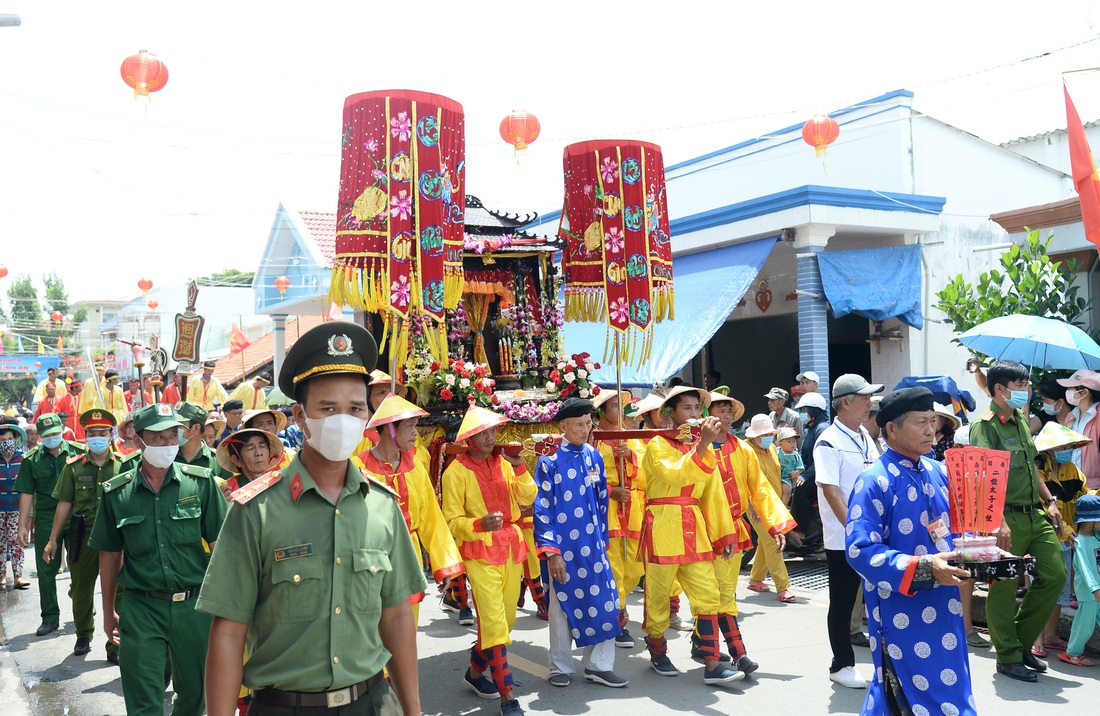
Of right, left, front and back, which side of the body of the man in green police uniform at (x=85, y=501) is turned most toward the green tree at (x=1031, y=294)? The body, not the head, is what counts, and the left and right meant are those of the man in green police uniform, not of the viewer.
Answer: left

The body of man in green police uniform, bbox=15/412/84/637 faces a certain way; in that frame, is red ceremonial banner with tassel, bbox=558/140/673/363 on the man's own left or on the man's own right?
on the man's own left

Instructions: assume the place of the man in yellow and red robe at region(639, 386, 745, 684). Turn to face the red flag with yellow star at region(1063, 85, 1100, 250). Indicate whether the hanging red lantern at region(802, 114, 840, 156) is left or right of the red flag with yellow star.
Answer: left

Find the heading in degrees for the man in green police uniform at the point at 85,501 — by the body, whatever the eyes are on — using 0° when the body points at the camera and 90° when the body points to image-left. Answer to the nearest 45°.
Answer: approximately 0°

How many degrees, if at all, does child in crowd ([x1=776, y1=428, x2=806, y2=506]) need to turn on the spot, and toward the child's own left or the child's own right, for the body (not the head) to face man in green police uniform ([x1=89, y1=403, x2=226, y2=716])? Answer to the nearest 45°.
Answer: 0° — they already face them

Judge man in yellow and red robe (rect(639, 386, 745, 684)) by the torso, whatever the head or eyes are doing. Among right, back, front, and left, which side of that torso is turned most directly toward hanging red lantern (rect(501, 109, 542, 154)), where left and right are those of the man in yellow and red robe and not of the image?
back

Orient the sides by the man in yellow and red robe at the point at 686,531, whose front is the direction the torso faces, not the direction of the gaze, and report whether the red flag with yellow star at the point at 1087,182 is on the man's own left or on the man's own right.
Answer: on the man's own left

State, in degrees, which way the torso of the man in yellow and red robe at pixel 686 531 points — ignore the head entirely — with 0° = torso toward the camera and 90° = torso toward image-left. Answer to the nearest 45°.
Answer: approximately 315°
